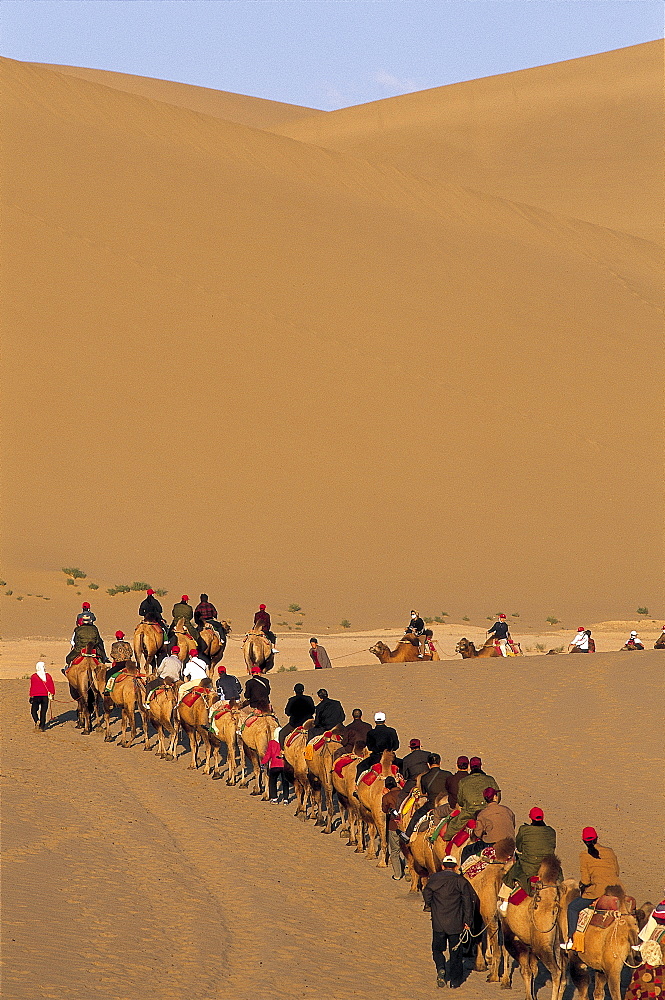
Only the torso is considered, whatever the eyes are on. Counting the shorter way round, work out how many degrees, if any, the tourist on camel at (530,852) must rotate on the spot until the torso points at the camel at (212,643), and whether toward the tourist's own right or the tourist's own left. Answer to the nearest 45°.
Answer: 0° — they already face it

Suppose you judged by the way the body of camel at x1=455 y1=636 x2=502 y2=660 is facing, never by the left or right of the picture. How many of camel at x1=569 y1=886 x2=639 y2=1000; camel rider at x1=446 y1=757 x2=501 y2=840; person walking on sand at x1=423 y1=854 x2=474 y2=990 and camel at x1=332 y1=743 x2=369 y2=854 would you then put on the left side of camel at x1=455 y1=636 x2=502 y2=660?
4

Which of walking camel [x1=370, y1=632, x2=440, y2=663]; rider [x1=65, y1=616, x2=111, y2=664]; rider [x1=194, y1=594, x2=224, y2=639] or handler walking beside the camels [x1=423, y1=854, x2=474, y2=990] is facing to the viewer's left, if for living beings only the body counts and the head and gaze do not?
the walking camel

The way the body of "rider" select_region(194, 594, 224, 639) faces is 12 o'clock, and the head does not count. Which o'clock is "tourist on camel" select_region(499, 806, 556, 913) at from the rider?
The tourist on camel is roughly at 4 o'clock from the rider.

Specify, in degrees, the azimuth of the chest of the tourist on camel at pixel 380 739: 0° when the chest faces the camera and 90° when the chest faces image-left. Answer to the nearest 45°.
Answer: approximately 135°

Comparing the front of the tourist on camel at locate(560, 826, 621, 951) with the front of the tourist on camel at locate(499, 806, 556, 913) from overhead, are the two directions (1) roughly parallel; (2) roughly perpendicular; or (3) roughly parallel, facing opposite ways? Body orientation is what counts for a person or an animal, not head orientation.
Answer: roughly parallel

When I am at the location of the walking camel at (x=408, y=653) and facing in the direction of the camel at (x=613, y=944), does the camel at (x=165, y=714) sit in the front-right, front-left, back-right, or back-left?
front-right

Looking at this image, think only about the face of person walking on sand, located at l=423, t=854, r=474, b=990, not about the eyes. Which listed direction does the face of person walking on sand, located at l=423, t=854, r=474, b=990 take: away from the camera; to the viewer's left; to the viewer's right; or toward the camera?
away from the camera

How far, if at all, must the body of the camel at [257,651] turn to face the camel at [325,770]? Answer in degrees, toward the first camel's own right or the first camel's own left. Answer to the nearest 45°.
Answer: approximately 180°

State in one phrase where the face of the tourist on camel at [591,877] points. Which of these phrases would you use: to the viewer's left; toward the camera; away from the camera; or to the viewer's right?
away from the camera

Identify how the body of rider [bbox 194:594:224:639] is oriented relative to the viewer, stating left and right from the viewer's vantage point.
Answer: facing away from the viewer and to the right of the viewer

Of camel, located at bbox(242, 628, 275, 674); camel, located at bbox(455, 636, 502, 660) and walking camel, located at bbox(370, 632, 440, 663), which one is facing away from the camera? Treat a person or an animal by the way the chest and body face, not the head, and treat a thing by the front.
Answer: camel, located at bbox(242, 628, 275, 674)

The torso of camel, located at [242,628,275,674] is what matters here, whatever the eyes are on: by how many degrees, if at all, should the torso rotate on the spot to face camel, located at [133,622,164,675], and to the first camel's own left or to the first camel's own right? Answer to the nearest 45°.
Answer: approximately 90° to the first camel's own left

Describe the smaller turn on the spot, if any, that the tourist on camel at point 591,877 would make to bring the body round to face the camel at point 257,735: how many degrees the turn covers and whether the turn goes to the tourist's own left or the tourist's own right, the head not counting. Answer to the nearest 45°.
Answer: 0° — they already face it

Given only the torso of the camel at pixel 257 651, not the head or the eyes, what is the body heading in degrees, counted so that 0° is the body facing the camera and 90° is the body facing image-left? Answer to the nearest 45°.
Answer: approximately 180°

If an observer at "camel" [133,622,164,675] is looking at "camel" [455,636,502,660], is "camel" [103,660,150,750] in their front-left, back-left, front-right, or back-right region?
back-right

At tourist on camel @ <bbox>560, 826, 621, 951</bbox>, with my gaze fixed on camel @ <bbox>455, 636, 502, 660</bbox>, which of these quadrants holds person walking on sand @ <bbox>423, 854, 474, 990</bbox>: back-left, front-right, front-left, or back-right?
front-left

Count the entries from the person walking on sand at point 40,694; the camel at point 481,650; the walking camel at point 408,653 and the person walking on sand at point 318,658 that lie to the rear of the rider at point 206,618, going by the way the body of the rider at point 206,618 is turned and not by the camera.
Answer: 1
